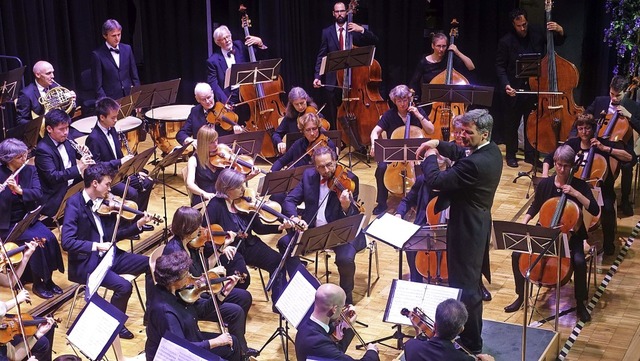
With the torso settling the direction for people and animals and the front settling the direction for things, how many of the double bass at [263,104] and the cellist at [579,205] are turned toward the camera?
2

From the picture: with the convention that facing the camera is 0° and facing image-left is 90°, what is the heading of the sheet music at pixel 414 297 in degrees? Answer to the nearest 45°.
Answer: approximately 0°

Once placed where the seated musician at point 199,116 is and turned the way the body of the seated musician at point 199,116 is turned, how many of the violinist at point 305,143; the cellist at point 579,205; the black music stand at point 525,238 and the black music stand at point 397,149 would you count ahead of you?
4

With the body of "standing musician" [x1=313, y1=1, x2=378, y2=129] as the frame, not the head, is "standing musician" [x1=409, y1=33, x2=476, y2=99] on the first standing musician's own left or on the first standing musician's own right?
on the first standing musician's own left

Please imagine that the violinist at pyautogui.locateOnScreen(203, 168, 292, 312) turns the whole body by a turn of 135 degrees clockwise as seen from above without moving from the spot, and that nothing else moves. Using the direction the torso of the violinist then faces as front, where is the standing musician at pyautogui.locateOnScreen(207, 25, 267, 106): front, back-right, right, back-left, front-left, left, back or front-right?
right

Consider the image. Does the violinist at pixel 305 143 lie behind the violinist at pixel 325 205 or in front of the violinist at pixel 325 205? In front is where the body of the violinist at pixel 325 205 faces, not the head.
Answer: behind

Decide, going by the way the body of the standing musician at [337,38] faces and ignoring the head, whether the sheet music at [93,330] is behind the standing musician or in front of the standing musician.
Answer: in front

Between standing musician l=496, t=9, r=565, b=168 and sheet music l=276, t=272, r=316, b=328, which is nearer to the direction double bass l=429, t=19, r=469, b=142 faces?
the sheet music

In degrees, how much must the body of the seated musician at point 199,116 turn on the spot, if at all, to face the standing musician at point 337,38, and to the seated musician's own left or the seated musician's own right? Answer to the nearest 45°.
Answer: approximately 90° to the seated musician's own left

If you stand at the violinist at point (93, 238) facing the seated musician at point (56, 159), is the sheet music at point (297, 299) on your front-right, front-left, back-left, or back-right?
back-right

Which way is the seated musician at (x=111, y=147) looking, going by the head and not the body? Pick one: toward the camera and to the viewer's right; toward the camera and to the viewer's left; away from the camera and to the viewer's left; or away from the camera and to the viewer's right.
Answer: toward the camera and to the viewer's right

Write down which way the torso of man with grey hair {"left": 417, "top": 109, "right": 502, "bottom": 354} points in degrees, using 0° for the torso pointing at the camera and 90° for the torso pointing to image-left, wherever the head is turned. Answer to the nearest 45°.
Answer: approximately 90°

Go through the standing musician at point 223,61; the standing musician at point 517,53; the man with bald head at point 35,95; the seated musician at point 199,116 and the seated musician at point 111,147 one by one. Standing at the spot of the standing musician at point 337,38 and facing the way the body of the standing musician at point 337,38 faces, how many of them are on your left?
1

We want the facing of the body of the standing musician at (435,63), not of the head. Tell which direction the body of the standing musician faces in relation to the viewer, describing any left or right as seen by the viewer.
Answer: facing the viewer

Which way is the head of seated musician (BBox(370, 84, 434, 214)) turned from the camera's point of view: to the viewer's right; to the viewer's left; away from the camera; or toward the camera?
toward the camera

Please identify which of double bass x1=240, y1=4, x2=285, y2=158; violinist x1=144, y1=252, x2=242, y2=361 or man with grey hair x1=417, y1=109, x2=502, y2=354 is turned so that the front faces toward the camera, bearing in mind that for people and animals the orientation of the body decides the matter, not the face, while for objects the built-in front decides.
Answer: the double bass

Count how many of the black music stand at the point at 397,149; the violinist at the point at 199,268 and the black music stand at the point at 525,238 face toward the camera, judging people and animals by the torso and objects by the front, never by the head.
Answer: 0

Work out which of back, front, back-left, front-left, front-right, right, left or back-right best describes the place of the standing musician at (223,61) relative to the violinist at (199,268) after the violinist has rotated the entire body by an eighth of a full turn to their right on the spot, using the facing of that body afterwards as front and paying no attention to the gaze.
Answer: back-left

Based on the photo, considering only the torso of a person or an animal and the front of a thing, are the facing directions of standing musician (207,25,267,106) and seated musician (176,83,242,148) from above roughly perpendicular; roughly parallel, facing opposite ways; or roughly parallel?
roughly parallel

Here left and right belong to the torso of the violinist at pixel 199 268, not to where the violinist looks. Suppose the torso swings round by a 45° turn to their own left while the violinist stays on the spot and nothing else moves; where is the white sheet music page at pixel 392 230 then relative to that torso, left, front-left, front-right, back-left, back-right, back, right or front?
front-right

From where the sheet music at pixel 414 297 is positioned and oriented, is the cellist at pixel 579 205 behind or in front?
behind

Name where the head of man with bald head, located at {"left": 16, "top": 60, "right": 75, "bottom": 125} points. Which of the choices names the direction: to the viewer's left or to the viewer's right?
to the viewer's right
